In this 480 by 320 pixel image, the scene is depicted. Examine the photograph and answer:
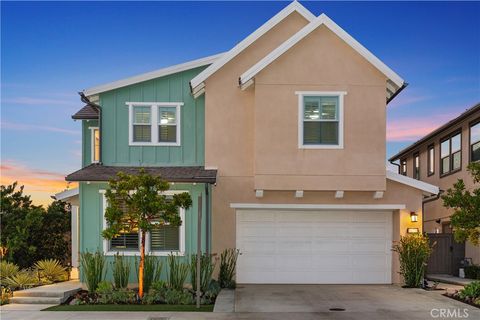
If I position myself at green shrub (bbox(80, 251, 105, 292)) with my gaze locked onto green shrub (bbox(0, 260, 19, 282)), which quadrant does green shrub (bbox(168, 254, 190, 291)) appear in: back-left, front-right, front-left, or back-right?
back-right

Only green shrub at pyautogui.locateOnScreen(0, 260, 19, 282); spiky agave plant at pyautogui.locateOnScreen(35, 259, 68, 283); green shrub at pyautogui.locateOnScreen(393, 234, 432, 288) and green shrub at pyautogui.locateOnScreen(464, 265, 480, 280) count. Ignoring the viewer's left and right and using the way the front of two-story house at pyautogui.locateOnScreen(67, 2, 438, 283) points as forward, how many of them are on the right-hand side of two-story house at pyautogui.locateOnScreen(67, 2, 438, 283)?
2

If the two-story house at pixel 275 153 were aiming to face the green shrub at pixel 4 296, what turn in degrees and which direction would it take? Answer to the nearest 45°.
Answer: approximately 45° to its right

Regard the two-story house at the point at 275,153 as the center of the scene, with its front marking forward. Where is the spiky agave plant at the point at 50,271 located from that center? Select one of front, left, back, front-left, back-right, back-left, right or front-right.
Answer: right

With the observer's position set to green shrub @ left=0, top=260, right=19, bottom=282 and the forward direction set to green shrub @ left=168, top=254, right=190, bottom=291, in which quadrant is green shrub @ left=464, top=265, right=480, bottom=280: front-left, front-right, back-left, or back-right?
front-left

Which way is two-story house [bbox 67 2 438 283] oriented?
toward the camera
